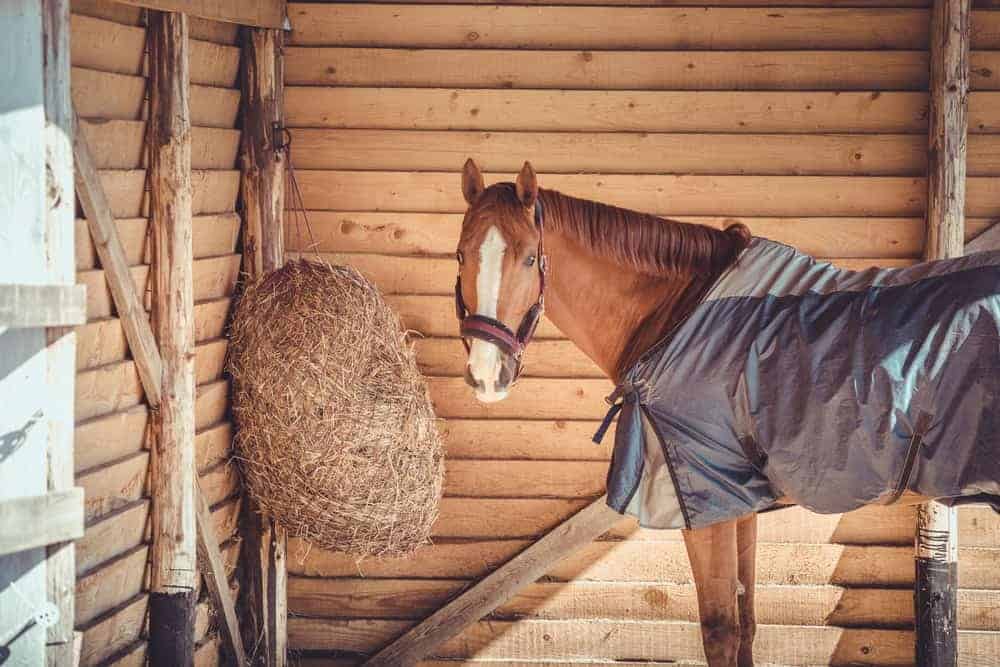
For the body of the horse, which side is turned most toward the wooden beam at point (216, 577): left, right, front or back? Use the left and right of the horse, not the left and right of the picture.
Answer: front

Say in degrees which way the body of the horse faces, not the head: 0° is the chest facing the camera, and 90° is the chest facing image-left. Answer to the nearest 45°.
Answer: approximately 90°

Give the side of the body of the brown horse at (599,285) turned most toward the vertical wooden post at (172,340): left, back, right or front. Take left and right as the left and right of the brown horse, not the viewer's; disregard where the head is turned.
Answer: front

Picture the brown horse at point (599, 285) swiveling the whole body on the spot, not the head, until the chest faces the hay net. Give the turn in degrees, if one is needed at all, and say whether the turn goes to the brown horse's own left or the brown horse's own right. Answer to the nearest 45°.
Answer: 0° — it already faces it

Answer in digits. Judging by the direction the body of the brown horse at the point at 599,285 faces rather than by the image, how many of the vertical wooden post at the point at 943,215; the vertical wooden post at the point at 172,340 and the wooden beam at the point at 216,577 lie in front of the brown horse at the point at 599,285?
2

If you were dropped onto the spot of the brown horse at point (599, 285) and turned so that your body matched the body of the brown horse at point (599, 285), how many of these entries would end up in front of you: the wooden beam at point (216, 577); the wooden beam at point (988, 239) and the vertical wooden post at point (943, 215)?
1

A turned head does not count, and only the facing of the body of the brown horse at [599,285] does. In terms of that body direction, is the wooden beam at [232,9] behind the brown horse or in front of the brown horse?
in front

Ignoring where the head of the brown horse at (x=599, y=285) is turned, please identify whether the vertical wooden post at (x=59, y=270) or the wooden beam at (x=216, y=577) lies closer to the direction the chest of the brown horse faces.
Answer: the wooden beam

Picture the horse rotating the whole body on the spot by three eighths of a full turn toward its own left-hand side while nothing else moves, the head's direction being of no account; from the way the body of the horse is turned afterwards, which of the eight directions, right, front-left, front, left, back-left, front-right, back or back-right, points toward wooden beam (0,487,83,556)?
right

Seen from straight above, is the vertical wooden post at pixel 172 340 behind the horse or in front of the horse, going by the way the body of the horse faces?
in front
